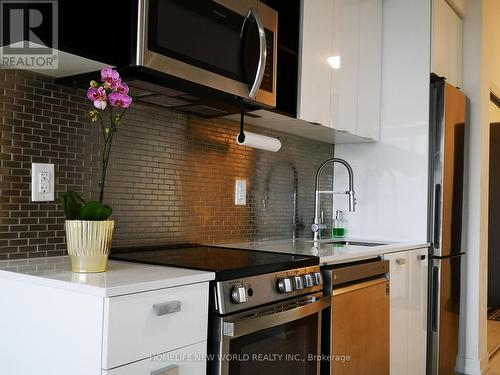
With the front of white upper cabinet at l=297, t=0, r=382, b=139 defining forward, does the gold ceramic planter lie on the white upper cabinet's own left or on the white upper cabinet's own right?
on the white upper cabinet's own right

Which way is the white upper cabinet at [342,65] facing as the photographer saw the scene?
facing the viewer and to the right of the viewer

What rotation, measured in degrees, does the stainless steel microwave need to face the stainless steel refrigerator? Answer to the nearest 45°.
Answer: approximately 90° to its left

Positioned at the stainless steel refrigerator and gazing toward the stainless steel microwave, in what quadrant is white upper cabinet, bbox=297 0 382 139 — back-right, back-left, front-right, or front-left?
front-right

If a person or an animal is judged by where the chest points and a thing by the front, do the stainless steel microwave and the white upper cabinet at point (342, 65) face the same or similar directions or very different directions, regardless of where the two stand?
same or similar directions

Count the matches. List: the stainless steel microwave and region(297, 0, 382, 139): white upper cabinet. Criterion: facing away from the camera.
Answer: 0
